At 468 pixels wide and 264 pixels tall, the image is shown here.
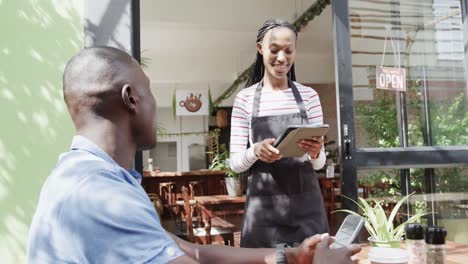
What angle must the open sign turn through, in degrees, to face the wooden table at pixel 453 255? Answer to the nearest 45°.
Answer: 0° — it already faces it

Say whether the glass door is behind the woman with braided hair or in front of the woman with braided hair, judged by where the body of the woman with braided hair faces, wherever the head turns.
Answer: behind

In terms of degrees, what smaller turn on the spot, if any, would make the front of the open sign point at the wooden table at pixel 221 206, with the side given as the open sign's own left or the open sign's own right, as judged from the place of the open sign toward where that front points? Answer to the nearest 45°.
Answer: approximately 135° to the open sign's own right

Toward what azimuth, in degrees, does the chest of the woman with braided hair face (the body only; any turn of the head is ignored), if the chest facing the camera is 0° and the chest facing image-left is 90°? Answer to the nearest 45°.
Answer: approximately 0°

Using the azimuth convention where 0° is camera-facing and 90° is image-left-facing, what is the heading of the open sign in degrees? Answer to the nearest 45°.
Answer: approximately 0°

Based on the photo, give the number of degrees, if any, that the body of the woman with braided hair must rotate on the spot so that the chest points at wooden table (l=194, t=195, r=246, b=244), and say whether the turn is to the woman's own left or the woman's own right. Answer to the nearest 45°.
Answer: approximately 180°

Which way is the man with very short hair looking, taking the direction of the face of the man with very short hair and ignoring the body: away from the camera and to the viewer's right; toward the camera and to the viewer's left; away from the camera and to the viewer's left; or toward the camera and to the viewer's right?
away from the camera and to the viewer's right

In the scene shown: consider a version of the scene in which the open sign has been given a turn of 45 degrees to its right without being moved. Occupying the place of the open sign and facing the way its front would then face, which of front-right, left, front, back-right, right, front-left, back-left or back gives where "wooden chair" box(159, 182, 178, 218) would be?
right

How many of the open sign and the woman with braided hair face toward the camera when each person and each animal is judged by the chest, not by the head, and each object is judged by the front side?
2
